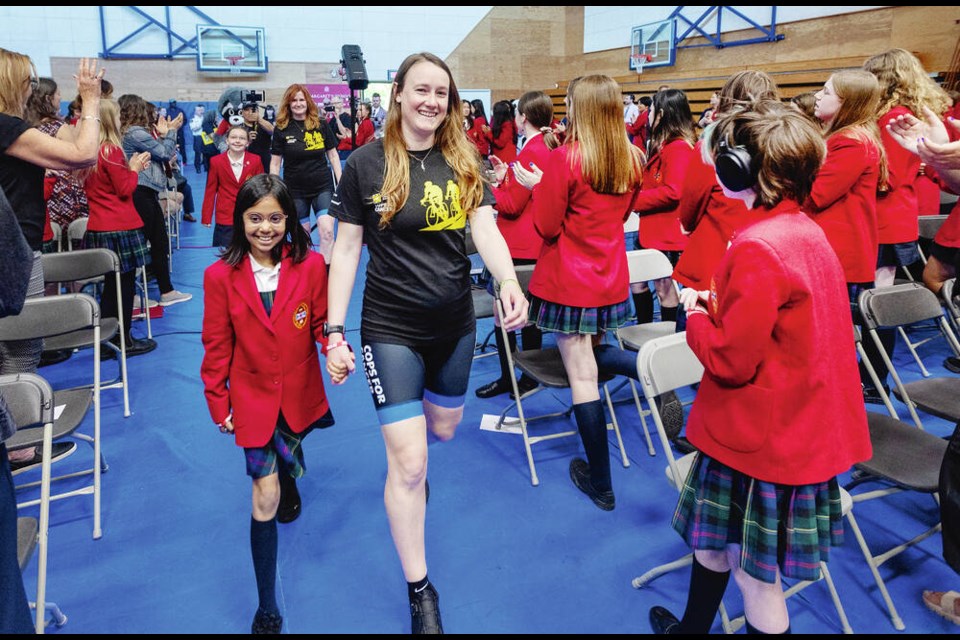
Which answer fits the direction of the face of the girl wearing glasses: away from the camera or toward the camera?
toward the camera

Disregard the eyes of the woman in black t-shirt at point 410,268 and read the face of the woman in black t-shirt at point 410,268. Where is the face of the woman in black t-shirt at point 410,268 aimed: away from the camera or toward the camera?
toward the camera

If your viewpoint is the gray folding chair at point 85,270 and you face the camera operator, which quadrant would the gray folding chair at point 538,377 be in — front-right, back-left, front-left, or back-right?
back-right

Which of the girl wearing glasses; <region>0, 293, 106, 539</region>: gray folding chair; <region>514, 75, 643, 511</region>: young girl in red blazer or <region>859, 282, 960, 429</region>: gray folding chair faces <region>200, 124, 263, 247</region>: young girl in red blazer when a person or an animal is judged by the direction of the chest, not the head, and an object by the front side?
<region>514, 75, 643, 511</region>: young girl in red blazer

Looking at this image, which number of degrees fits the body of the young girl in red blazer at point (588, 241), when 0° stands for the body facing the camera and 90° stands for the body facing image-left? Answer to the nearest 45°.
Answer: approximately 135°

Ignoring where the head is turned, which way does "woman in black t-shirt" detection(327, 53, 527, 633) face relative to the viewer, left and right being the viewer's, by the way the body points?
facing the viewer

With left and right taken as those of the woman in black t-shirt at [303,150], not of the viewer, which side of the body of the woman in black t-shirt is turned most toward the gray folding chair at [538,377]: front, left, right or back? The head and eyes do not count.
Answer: front

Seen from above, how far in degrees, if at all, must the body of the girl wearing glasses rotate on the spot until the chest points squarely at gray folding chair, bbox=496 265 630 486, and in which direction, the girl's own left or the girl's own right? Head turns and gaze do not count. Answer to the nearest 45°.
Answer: approximately 135° to the girl's own left

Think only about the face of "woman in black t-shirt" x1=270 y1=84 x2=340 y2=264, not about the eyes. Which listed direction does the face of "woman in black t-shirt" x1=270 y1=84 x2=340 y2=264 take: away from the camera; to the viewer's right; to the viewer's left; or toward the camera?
toward the camera

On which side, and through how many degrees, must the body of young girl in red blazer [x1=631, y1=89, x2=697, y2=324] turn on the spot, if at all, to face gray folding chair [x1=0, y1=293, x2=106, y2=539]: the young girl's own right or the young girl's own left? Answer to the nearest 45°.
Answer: approximately 45° to the young girl's own left

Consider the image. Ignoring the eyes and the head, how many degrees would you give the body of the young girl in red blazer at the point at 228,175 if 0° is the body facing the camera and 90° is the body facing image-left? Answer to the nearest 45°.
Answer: approximately 0°

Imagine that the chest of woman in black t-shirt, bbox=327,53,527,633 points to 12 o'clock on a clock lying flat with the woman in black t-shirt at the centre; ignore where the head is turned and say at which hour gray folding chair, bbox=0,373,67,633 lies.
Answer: The gray folding chair is roughly at 3 o'clock from the woman in black t-shirt.
